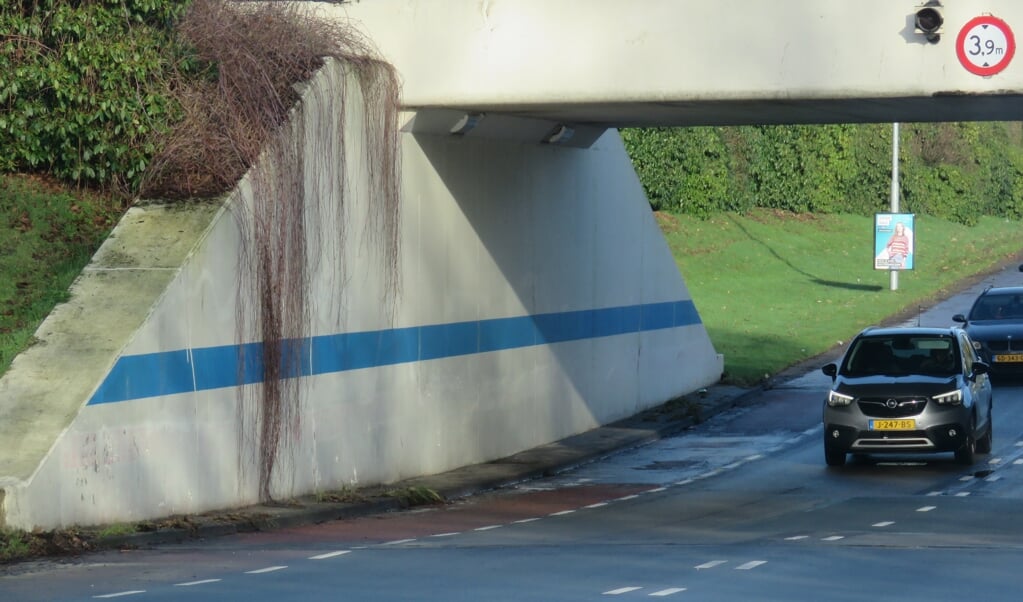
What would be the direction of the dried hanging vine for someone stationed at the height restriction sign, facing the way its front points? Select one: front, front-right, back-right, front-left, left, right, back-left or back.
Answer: right

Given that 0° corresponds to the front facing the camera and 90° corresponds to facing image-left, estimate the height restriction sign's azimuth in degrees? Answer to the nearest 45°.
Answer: approximately 0°

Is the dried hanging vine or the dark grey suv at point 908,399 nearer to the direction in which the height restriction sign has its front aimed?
the dried hanging vine

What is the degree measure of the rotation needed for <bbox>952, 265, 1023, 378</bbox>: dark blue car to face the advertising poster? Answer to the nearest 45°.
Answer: approximately 180°

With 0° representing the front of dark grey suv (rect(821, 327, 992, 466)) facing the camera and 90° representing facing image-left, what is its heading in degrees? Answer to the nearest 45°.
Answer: approximately 0°

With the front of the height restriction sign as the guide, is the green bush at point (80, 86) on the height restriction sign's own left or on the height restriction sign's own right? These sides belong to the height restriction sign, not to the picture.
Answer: on the height restriction sign's own right

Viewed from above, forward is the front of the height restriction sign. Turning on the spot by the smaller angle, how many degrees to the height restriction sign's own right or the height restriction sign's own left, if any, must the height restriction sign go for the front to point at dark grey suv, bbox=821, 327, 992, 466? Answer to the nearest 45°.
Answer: approximately 180°
